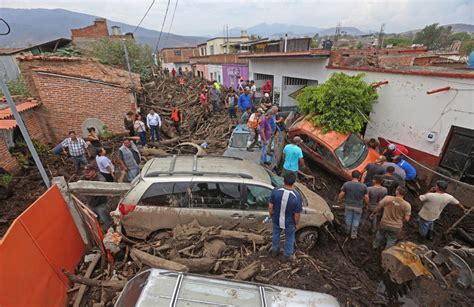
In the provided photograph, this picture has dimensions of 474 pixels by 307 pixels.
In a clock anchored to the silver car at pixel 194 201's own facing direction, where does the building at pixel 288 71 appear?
The building is roughly at 10 o'clock from the silver car.

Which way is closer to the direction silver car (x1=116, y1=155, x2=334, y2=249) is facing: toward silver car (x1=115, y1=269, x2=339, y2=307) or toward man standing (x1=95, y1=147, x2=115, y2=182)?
the silver car

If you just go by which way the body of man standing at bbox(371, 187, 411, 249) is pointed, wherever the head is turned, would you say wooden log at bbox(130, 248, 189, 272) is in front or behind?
behind

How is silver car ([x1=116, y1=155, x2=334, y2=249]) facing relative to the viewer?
to the viewer's right

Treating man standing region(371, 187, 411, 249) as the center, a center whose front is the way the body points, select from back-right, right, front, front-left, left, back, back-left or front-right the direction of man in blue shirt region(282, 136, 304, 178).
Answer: left

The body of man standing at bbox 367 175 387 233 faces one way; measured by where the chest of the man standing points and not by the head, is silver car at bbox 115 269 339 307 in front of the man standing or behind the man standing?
behind

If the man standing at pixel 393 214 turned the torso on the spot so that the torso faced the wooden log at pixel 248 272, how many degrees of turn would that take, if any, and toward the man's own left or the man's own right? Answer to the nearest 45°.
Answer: approximately 135° to the man's own left

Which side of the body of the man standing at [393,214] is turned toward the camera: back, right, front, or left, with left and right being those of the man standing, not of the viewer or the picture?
back

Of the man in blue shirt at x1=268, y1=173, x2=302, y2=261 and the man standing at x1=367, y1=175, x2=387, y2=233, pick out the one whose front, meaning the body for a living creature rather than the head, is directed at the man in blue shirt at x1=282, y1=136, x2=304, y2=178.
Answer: the man in blue shirt at x1=268, y1=173, x2=302, y2=261

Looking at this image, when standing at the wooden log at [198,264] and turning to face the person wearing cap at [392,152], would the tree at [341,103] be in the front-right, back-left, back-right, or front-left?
front-left

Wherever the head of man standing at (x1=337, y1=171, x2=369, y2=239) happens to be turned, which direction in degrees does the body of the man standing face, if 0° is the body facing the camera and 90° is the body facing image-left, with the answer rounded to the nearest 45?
approximately 180°

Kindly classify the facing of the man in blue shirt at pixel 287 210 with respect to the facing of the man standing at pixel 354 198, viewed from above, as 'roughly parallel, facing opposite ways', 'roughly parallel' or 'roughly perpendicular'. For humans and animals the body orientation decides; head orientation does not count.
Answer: roughly parallel

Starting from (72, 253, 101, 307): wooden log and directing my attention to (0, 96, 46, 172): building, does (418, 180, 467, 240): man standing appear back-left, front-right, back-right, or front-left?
back-right

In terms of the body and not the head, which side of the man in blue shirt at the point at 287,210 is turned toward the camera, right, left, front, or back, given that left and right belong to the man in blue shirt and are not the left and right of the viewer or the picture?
back

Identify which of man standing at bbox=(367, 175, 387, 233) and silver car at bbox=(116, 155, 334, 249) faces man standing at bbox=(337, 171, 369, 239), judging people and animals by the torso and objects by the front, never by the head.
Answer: the silver car

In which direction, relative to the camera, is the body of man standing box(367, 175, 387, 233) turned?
away from the camera
